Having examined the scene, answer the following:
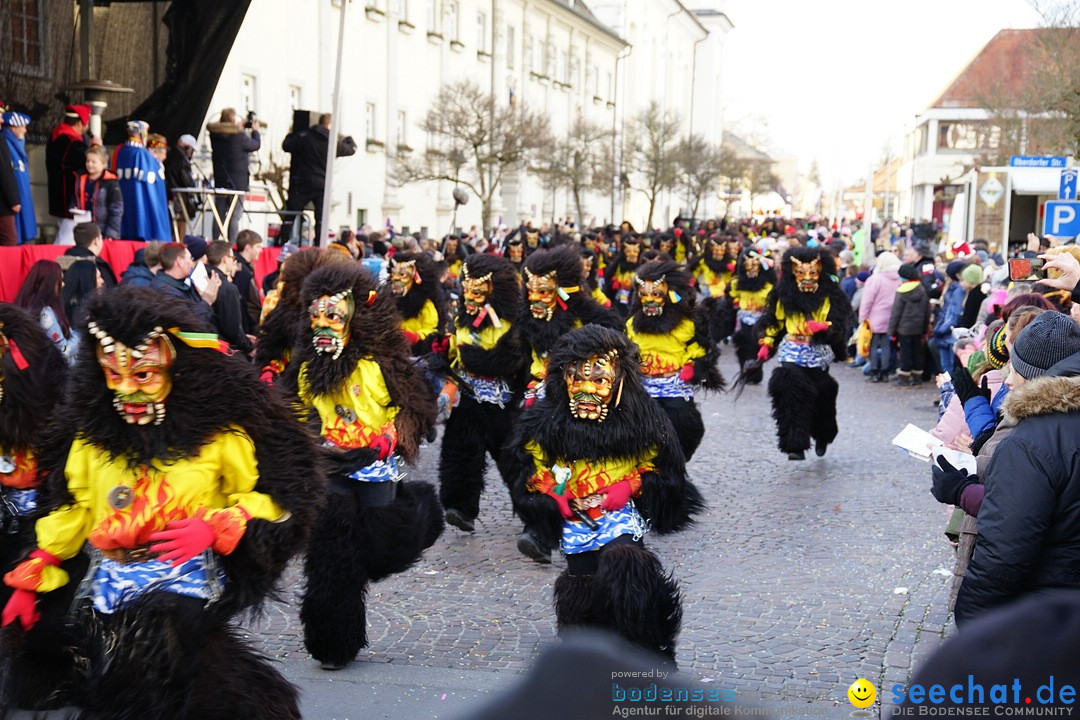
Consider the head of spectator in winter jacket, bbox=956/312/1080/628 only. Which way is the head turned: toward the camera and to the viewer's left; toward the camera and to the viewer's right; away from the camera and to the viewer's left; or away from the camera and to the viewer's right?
away from the camera and to the viewer's left

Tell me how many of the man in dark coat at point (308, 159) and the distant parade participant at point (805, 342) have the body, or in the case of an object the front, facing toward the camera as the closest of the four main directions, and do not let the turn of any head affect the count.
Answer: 1

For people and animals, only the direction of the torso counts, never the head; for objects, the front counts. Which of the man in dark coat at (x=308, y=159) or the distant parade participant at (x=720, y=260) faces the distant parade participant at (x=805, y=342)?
the distant parade participant at (x=720, y=260)

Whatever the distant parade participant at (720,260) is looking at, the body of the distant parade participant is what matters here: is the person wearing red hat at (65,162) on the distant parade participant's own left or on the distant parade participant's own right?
on the distant parade participant's own right

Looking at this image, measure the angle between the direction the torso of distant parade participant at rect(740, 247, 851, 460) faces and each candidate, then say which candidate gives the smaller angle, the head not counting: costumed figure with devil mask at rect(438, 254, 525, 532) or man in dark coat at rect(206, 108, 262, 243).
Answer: the costumed figure with devil mask

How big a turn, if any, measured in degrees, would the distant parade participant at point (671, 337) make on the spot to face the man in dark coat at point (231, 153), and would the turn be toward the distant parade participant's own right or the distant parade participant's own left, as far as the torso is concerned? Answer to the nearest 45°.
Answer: approximately 90° to the distant parade participant's own right

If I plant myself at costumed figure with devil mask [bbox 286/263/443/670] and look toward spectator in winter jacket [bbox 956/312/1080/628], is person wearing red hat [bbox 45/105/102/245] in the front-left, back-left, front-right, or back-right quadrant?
back-left

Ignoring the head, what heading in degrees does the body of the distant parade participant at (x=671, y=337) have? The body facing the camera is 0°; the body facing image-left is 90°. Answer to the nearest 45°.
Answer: approximately 45°

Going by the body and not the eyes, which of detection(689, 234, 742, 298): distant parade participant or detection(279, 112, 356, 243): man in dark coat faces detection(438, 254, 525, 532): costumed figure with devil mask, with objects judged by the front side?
the distant parade participant

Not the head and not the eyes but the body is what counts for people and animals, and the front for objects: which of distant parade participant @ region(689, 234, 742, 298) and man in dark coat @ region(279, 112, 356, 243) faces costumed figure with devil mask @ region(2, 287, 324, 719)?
the distant parade participant

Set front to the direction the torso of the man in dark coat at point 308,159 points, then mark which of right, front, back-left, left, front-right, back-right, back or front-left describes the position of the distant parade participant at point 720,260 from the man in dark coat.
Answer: front-right

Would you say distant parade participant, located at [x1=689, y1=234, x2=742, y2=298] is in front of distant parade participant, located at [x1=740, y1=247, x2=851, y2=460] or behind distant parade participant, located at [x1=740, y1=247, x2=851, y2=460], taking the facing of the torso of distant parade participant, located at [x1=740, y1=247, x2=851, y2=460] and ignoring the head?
behind
